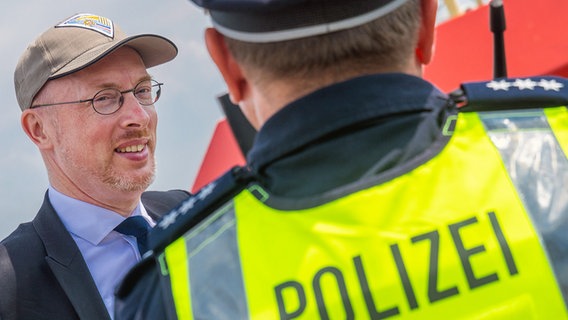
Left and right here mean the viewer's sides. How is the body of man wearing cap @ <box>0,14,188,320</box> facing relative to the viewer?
facing the viewer and to the right of the viewer

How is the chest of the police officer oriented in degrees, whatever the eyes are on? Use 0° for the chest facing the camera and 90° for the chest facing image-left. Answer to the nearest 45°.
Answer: approximately 180°

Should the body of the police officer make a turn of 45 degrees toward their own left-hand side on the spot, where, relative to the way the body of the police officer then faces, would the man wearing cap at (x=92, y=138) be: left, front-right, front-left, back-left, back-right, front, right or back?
front

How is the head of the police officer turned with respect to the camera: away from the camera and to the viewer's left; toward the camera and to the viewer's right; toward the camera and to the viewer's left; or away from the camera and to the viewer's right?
away from the camera and to the viewer's left

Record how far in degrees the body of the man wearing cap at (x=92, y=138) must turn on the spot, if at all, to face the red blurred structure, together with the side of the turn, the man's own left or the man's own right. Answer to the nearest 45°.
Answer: approximately 45° to the man's own left

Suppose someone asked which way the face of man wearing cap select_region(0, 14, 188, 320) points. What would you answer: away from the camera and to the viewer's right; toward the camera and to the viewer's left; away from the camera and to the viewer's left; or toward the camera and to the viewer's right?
toward the camera and to the viewer's right
